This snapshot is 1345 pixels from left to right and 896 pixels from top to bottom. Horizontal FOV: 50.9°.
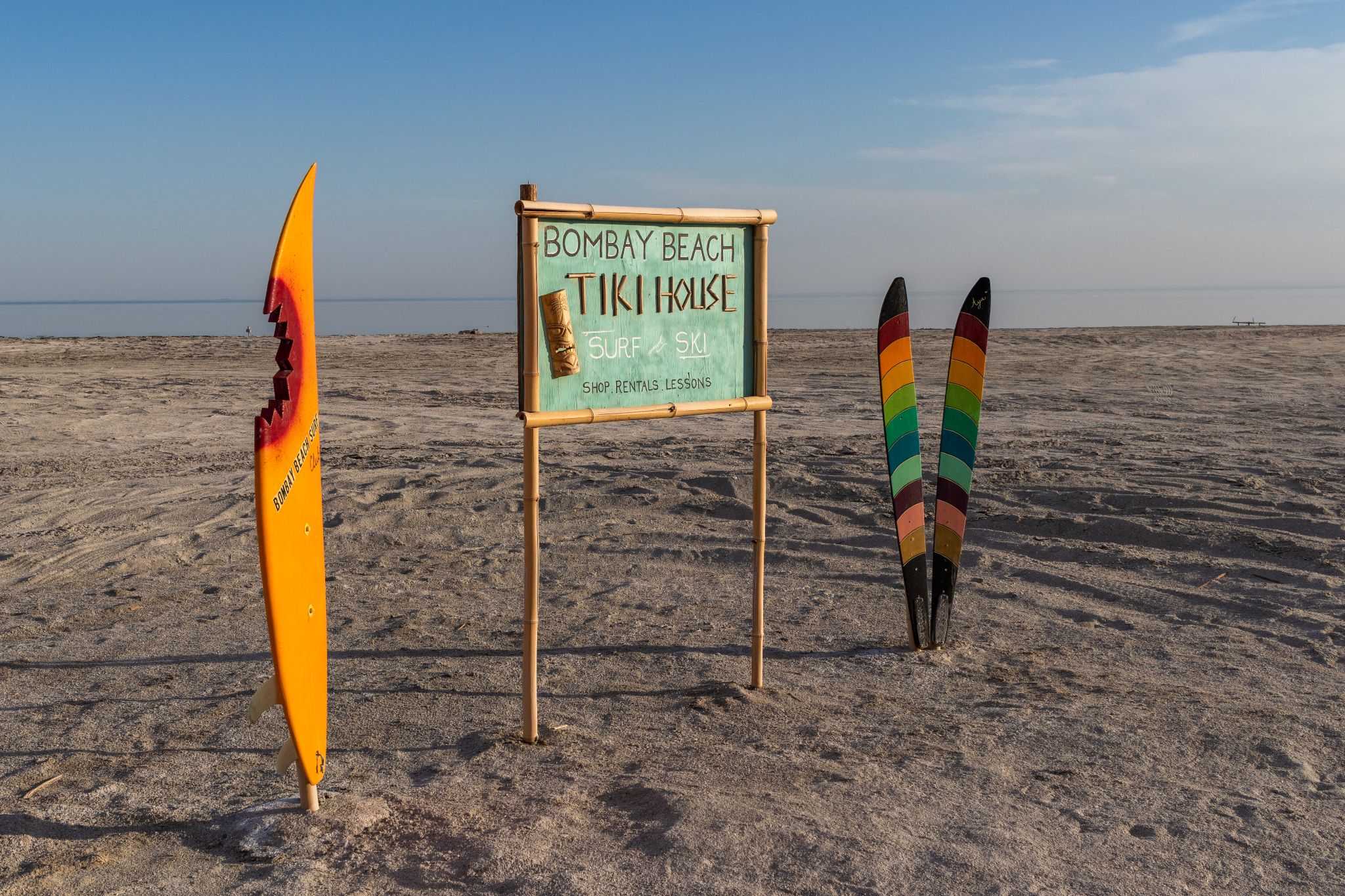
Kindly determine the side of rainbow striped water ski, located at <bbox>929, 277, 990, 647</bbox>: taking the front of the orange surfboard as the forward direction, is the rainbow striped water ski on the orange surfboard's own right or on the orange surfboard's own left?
on the orange surfboard's own left

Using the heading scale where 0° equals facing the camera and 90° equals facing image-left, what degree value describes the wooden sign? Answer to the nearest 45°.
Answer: approximately 315°

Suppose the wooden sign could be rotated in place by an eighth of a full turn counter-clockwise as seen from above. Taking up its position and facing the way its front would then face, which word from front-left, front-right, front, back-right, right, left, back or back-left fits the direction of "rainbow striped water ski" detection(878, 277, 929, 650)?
front-left

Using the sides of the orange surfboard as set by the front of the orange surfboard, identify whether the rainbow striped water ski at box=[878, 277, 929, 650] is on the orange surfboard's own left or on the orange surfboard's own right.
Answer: on the orange surfboard's own left
